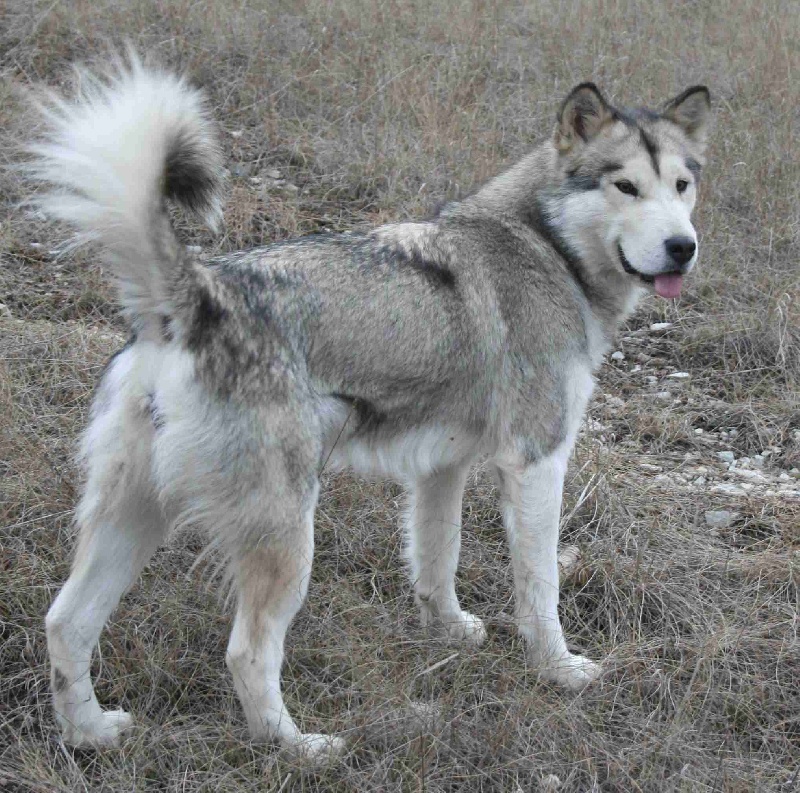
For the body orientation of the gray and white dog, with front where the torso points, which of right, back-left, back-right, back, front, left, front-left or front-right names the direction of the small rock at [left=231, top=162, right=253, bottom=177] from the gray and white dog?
front-left

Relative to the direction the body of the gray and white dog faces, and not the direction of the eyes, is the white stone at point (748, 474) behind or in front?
in front

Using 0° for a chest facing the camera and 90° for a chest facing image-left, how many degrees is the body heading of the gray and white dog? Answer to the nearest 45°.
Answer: approximately 225°

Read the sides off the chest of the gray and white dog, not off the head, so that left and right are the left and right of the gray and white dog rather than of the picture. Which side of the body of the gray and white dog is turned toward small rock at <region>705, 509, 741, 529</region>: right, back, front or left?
front

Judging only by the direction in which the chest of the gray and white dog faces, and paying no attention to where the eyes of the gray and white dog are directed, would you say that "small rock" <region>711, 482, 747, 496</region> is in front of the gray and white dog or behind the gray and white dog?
in front
